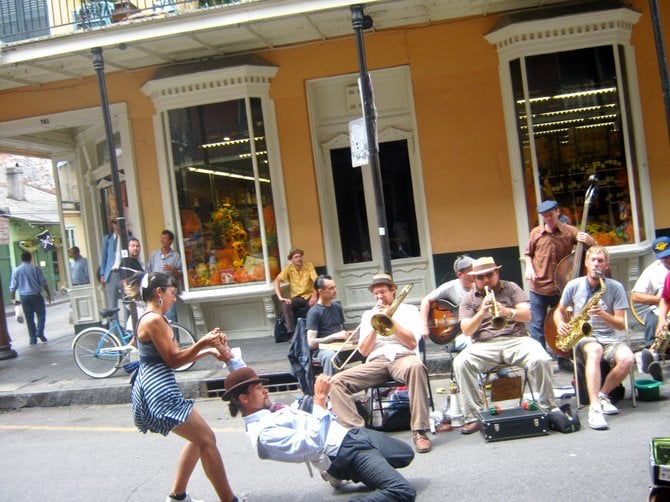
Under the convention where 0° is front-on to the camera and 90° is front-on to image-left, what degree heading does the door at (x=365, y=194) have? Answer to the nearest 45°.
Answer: approximately 0°

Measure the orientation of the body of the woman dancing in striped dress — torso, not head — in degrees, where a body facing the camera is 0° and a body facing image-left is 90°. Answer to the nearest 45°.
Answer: approximately 270°

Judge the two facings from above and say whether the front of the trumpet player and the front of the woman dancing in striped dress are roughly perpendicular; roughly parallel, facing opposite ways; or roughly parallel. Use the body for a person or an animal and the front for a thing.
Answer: roughly perpendicular

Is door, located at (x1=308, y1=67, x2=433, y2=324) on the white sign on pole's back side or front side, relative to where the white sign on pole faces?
on the back side

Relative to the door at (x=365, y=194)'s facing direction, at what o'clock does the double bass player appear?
The double bass player is roughly at 11 o'clock from the door.

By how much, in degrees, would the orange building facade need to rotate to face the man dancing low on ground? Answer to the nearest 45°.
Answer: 0° — it already faces them

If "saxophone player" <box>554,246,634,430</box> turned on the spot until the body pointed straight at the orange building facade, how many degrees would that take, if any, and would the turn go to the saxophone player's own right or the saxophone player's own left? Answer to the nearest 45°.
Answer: approximately 135° to the saxophone player's own right
